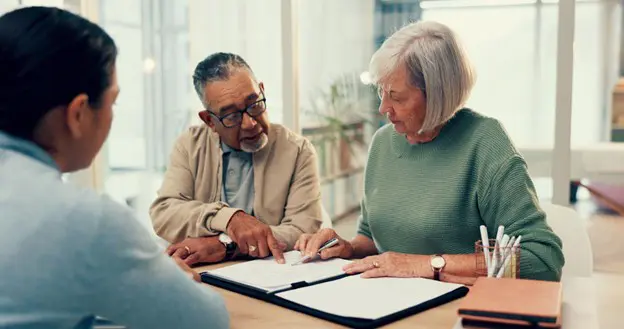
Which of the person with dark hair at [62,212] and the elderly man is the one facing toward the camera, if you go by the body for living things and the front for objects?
the elderly man

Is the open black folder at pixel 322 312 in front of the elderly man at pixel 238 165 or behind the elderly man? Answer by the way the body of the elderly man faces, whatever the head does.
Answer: in front

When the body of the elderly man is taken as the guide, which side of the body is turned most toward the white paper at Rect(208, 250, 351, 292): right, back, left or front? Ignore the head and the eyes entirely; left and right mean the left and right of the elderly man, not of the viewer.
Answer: front

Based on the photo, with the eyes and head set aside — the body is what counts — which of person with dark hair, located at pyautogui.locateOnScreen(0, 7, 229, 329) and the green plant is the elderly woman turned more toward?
the person with dark hair

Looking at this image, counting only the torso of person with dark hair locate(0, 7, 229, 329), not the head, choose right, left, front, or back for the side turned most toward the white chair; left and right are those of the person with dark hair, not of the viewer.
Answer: front

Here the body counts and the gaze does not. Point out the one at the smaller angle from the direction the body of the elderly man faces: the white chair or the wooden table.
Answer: the wooden table

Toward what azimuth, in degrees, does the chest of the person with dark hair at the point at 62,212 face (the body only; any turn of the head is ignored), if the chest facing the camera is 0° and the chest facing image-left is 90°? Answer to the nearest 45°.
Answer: approximately 225°

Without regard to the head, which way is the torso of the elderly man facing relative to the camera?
toward the camera

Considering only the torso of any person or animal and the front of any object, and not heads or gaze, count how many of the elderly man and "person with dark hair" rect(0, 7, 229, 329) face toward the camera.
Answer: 1

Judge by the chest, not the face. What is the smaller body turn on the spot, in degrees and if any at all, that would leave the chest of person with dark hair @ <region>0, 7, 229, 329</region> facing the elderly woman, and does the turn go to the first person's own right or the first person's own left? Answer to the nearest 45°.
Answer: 0° — they already face them

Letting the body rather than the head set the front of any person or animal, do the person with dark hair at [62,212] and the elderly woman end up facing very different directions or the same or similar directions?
very different directions

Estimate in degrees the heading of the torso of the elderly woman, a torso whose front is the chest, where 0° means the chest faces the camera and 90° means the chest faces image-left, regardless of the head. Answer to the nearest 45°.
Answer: approximately 45°

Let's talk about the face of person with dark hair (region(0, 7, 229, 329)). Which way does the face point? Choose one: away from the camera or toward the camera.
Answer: away from the camera

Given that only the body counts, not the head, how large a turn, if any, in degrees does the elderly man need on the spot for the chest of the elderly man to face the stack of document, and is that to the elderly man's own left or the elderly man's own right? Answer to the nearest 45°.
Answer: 0° — they already face it
